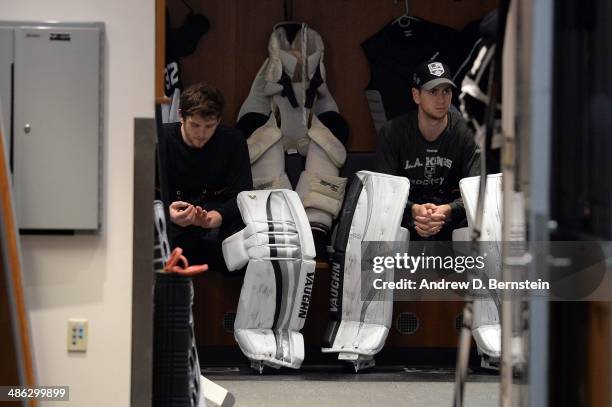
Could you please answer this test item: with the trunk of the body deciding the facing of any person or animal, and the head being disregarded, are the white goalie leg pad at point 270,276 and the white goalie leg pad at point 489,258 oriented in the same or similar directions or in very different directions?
same or similar directions

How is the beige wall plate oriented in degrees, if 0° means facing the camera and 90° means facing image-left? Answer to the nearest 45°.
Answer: approximately 0°

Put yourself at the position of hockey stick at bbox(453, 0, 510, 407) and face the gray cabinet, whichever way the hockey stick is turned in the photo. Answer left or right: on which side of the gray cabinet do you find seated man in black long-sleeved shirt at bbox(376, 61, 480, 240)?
right

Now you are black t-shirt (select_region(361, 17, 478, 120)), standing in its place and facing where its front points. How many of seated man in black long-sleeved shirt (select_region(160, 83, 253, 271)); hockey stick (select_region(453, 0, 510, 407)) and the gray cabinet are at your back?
0

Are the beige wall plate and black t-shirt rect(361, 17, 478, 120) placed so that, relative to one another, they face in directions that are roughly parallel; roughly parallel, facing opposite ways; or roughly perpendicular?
roughly parallel

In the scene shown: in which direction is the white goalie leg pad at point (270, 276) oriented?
toward the camera

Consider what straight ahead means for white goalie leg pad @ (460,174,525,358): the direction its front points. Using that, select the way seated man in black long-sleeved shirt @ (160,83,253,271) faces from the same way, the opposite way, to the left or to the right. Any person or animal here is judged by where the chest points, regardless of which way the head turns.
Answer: the same way

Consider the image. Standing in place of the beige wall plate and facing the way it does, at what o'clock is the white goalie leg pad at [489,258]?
The white goalie leg pad is roughly at 8 o'clock from the beige wall plate.

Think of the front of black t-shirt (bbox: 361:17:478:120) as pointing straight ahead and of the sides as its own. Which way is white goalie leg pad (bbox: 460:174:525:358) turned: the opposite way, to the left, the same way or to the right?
the same way

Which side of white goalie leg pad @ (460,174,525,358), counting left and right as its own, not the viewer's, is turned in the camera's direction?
front

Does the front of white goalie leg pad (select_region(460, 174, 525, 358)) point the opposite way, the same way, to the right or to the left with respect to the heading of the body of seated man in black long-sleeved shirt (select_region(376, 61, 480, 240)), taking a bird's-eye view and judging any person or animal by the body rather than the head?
the same way

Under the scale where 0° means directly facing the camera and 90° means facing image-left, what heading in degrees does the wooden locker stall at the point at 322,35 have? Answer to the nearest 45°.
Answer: approximately 0°
